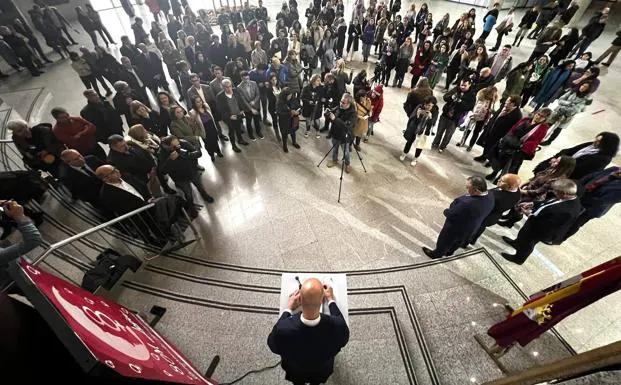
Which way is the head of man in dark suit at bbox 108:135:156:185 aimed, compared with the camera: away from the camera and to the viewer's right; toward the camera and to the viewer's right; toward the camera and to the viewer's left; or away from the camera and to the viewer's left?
toward the camera and to the viewer's right

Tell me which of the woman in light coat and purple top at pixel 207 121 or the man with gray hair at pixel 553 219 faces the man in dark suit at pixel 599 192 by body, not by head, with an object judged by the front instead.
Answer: the woman in light coat and purple top

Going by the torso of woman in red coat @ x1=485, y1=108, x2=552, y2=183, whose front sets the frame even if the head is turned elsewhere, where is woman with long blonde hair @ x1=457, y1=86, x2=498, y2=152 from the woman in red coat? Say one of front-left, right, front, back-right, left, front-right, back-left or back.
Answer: right

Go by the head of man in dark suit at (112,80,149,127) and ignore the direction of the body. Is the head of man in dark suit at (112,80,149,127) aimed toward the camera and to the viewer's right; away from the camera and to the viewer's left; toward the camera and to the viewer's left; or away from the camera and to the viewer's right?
toward the camera and to the viewer's right

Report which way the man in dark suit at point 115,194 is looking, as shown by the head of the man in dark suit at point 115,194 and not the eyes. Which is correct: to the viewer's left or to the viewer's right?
to the viewer's right

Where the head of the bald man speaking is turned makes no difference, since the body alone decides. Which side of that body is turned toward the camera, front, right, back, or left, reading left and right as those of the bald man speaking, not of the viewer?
back

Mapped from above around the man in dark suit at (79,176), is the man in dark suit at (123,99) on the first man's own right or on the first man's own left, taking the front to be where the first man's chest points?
on the first man's own left

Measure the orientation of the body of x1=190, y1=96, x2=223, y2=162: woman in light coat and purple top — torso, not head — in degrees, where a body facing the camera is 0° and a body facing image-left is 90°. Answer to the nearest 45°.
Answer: approximately 315°

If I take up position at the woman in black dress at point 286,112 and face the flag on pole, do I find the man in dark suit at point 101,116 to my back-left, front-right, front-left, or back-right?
back-right

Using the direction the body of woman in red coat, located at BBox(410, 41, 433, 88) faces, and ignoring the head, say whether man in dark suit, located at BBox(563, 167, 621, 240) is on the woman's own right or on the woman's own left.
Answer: on the woman's own left

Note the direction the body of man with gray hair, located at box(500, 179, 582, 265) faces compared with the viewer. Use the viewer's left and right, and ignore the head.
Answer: facing to the left of the viewer

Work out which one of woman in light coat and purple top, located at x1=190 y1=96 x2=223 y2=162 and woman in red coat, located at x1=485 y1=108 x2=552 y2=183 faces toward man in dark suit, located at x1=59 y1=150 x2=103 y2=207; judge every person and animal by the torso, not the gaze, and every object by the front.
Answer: the woman in red coat

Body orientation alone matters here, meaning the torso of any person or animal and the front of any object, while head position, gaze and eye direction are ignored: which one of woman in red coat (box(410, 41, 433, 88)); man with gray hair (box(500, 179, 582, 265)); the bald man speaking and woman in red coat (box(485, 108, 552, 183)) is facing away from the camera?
the bald man speaking

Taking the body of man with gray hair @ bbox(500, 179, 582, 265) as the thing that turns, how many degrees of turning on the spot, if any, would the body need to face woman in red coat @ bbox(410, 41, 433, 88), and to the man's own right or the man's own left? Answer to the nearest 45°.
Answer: approximately 45° to the man's own right

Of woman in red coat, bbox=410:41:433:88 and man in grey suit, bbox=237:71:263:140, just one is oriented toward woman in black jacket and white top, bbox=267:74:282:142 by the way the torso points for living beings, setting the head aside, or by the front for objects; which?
the woman in red coat

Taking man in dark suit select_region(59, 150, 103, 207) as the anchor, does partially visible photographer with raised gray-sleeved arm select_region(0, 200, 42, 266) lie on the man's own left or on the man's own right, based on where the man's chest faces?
on the man's own right

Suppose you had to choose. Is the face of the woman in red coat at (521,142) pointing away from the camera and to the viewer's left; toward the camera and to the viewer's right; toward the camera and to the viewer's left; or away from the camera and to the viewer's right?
toward the camera and to the viewer's left
